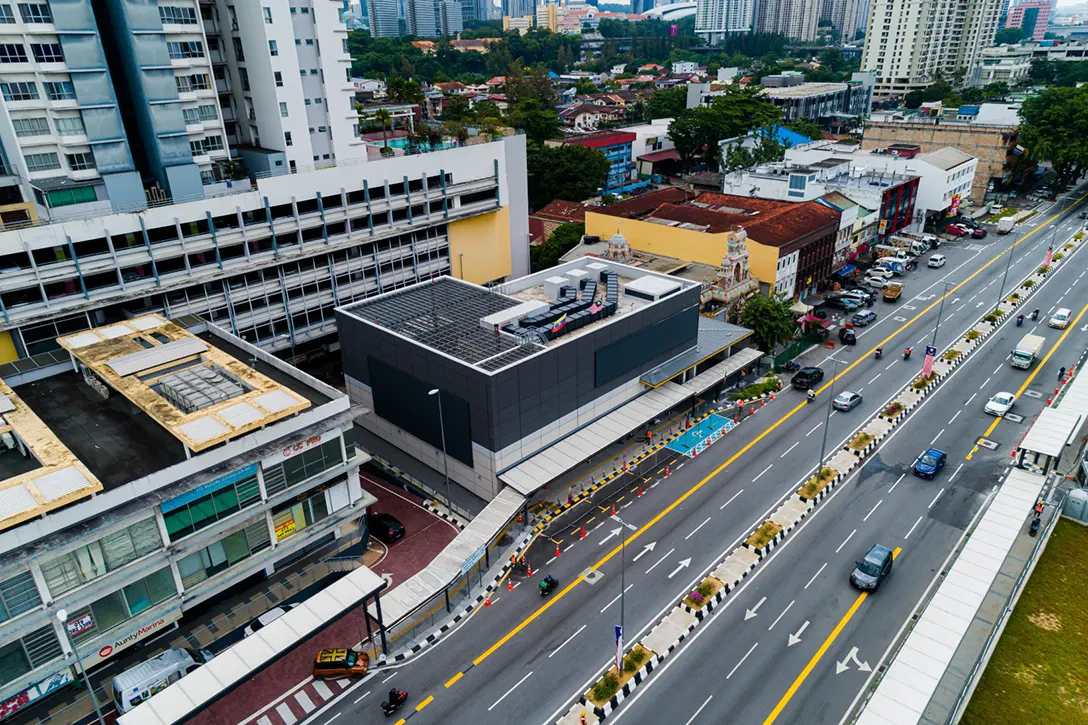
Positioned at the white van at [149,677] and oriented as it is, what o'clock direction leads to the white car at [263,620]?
The white car is roughly at 1 o'clock from the white van.

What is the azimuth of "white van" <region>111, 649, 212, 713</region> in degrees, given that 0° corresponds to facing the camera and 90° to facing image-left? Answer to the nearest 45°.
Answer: approximately 225°
